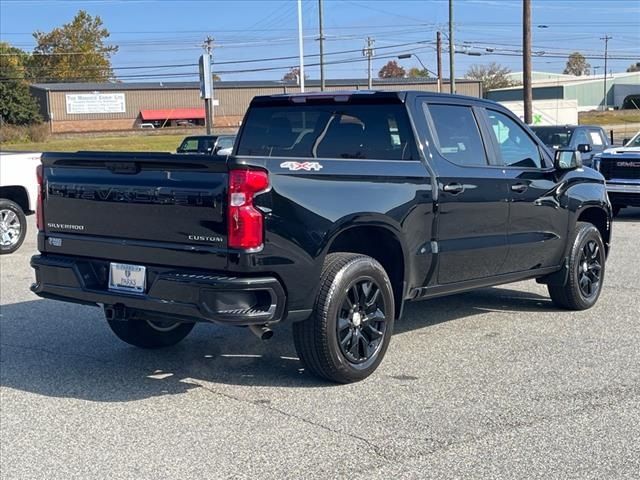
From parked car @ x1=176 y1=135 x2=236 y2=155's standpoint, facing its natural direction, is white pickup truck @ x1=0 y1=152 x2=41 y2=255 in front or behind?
in front

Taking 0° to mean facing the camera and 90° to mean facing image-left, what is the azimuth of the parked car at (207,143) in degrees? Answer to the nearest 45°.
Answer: approximately 45°

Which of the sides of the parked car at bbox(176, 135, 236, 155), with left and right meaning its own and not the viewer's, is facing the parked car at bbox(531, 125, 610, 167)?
left

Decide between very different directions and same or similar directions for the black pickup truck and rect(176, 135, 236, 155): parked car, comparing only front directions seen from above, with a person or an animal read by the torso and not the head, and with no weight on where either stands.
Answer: very different directions

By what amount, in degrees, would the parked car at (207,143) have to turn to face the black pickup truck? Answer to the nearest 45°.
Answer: approximately 45° to its left

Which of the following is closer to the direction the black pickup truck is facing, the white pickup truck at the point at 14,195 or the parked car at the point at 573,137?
the parked car

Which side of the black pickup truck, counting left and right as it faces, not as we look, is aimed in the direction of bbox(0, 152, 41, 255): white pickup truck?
left

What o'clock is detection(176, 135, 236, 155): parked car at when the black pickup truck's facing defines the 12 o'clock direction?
The parked car is roughly at 10 o'clock from the black pickup truck.

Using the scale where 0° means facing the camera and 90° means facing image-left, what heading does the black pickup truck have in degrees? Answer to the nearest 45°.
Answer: approximately 225°

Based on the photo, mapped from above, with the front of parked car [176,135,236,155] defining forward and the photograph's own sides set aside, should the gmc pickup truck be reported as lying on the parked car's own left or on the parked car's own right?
on the parked car's own left
